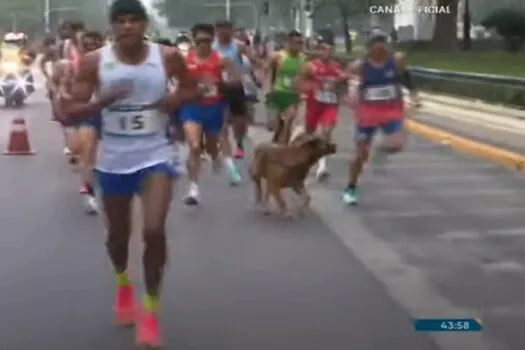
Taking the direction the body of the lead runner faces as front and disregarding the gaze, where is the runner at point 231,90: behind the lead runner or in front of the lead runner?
behind

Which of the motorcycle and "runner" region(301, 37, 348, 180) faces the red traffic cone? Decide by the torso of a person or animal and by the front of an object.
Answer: the motorcycle

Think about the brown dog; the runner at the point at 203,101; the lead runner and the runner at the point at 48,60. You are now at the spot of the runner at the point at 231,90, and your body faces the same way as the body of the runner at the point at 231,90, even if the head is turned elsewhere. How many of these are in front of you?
3

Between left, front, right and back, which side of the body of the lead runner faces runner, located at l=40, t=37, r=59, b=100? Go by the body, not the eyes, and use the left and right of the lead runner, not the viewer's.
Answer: back

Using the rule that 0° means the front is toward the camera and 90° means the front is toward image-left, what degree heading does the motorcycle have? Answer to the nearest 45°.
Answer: approximately 0°

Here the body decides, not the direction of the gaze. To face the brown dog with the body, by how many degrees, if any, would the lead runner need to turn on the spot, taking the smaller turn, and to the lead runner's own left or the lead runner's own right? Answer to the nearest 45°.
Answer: approximately 180°
